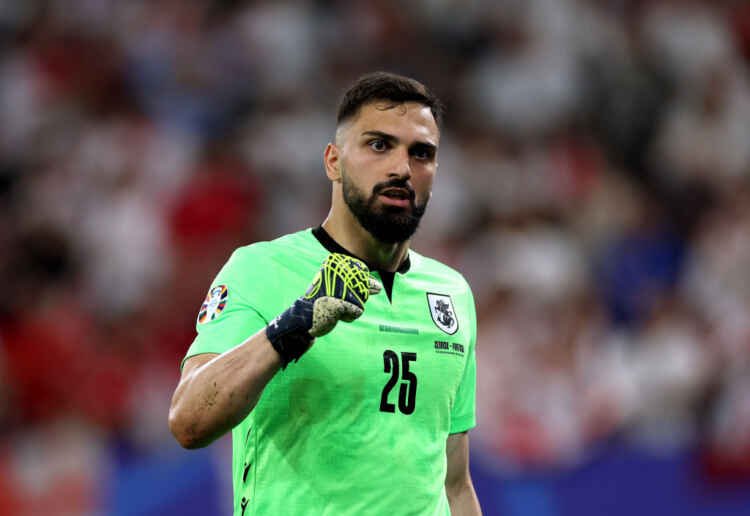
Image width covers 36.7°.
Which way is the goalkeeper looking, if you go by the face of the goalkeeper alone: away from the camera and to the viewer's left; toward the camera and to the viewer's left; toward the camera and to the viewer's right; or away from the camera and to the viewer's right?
toward the camera and to the viewer's right

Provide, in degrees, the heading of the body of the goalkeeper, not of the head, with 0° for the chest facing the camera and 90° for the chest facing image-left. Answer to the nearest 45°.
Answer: approximately 315°
